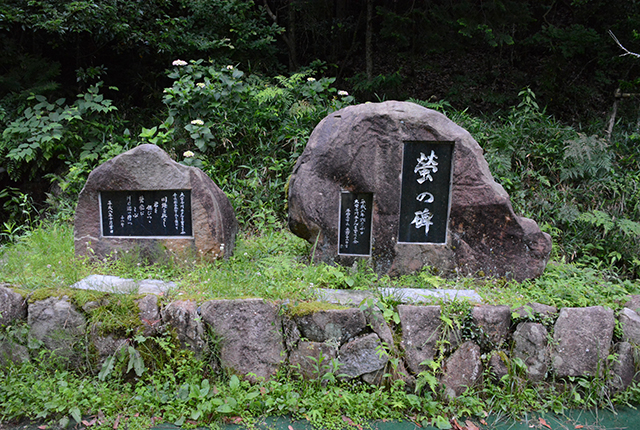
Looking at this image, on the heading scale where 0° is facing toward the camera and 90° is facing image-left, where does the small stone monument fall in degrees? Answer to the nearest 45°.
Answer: approximately 0°

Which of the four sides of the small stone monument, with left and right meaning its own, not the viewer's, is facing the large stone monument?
left

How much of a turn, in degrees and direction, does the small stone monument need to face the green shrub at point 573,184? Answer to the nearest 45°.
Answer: approximately 90° to its left

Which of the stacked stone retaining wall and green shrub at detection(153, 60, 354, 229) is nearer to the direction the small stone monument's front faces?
the stacked stone retaining wall

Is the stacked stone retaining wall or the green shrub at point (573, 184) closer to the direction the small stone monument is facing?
the stacked stone retaining wall

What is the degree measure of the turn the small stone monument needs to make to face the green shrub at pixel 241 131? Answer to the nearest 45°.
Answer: approximately 135° to its left

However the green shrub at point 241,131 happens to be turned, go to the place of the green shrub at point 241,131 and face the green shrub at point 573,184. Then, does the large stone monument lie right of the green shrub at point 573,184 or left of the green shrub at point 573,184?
right

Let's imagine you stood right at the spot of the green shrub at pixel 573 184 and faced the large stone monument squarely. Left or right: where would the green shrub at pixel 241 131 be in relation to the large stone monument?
right
